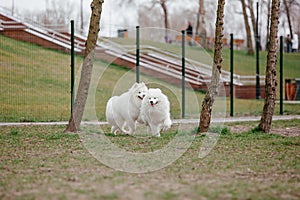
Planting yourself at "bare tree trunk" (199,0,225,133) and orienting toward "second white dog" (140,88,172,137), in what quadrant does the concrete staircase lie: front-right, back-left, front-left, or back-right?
front-right

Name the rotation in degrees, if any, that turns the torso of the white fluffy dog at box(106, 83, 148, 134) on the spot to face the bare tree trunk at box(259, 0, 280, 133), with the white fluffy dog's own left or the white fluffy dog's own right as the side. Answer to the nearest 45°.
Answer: approximately 45° to the white fluffy dog's own left

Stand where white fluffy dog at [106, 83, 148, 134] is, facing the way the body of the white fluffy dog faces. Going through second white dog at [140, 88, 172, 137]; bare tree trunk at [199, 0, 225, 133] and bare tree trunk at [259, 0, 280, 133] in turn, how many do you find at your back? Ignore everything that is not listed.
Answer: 0

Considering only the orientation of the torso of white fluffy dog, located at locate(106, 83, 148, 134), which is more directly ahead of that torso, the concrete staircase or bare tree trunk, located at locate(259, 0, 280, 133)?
the bare tree trunk

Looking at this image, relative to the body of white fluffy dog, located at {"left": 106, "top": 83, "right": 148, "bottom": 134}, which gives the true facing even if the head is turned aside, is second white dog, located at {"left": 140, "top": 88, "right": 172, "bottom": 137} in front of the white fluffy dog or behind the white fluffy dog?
in front

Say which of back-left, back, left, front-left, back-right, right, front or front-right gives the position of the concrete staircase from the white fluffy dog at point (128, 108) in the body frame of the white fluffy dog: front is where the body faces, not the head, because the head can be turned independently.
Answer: back-left

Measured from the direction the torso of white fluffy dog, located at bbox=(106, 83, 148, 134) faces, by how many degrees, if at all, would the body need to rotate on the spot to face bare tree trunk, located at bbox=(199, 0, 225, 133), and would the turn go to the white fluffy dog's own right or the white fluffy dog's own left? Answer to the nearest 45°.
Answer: approximately 45° to the white fluffy dog's own left

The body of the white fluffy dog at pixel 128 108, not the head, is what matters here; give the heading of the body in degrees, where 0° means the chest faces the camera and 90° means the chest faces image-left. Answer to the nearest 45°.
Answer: approximately 315°
